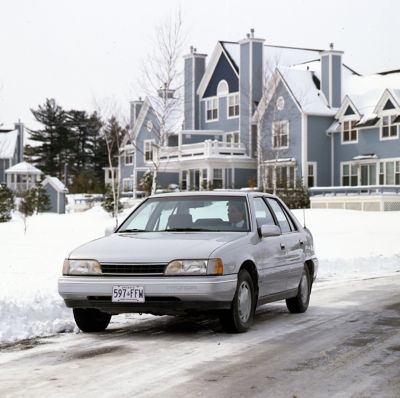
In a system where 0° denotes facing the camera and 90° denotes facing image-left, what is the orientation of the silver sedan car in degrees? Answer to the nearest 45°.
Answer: approximately 45°

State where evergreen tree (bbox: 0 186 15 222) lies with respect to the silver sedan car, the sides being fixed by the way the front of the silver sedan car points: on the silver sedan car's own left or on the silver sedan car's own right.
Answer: on the silver sedan car's own right
